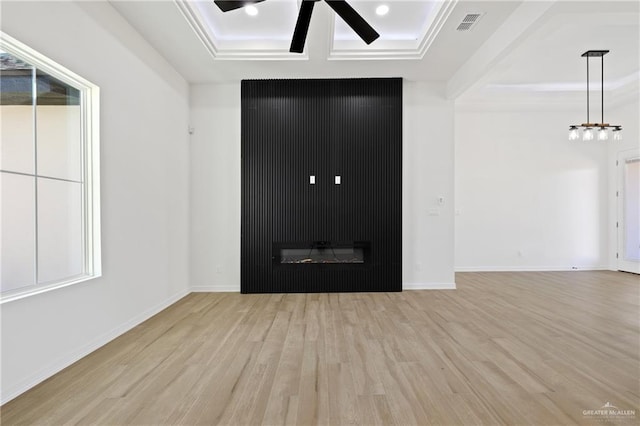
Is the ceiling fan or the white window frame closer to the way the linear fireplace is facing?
the ceiling fan

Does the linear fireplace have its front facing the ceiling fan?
yes

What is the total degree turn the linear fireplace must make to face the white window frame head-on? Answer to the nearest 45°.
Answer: approximately 45° to its right

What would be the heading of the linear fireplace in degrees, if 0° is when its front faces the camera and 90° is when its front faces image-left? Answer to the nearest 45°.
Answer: approximately 0°
